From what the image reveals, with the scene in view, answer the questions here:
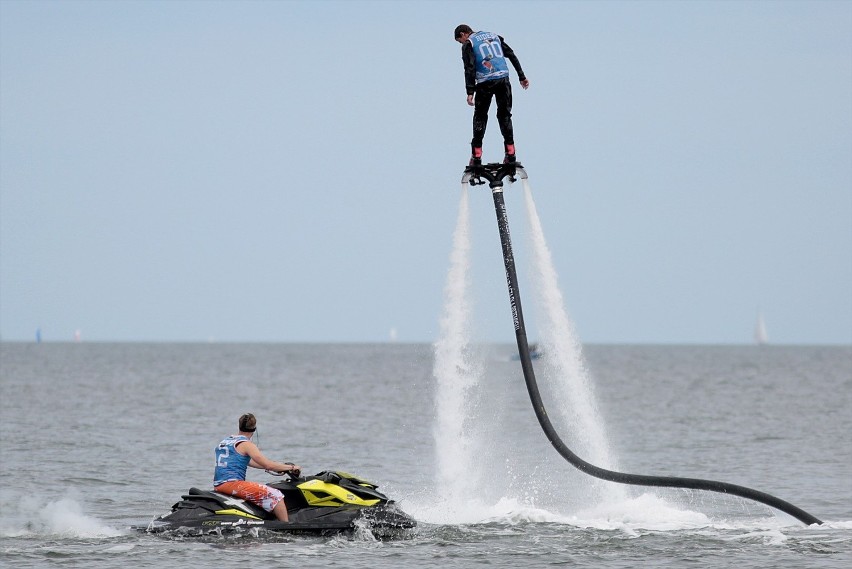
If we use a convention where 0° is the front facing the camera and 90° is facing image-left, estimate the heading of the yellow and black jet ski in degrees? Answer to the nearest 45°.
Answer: approximately 270°

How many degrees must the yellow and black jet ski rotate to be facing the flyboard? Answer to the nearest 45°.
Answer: approximately 45° to its right
